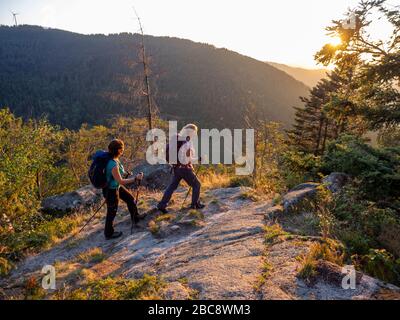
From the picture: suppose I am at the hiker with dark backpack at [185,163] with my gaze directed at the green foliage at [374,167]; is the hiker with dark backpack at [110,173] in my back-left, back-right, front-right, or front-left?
back-right

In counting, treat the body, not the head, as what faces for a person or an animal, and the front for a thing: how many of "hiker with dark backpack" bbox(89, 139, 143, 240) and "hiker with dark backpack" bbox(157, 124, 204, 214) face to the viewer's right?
2

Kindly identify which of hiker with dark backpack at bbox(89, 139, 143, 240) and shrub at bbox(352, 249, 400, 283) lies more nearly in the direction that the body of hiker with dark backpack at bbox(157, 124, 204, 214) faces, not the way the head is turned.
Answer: the shrub

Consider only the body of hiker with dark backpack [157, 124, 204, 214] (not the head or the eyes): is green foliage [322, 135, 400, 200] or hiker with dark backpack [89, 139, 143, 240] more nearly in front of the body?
the green foliage

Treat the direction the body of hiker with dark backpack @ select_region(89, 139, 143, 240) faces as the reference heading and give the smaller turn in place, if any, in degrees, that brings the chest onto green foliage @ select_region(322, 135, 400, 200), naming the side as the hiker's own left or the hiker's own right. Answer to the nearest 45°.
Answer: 0° — they already face it

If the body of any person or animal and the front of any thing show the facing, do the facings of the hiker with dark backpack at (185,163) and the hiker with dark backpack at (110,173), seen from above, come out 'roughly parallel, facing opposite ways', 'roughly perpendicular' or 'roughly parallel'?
roughly parallel

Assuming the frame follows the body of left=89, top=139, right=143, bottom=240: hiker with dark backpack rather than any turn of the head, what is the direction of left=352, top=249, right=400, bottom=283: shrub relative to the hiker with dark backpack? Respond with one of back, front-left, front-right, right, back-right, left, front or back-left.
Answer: front-right

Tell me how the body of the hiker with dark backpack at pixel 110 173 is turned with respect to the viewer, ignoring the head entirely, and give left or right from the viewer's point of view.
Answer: facing to the right of the viewer

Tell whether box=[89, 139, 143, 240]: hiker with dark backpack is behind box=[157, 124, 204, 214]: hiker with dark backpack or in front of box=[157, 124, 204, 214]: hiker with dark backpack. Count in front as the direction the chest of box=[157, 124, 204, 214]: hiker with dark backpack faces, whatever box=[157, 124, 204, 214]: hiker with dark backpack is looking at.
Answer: behind

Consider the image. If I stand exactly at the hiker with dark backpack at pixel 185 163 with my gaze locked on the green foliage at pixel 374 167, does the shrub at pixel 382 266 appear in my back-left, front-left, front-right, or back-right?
front-right

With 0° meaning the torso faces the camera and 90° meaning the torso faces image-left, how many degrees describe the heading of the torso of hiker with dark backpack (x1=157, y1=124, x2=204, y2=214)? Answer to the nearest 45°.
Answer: approximately 270°
